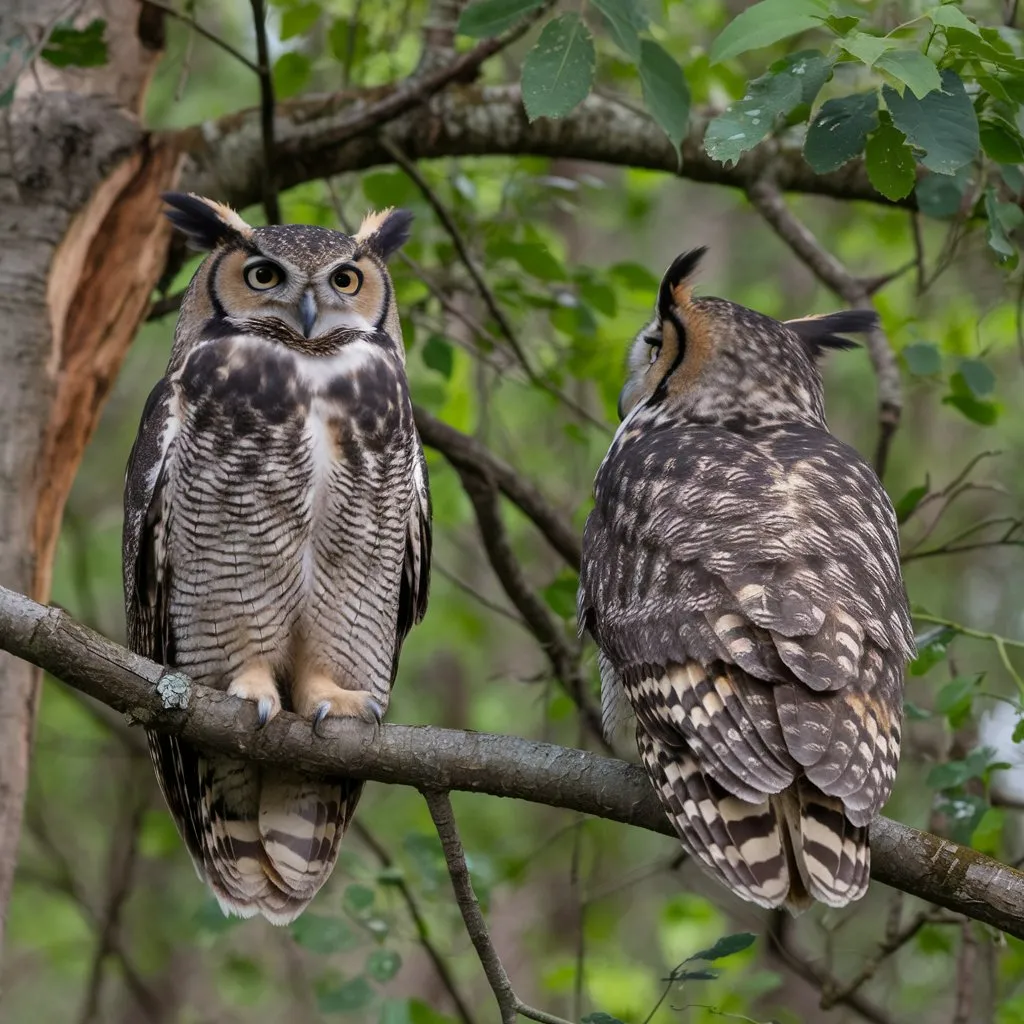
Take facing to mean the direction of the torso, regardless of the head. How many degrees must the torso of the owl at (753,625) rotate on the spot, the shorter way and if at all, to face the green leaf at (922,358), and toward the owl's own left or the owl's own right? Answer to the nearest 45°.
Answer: approximately 45° to the owl's own right

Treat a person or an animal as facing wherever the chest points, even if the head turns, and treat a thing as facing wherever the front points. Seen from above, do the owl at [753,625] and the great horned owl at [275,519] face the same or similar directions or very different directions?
very different directions

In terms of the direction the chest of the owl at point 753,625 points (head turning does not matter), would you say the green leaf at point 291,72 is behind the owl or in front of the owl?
in front

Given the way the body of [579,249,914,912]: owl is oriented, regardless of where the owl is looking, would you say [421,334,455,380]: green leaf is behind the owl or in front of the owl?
in front

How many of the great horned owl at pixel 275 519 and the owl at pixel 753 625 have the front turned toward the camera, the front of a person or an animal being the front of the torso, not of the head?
1

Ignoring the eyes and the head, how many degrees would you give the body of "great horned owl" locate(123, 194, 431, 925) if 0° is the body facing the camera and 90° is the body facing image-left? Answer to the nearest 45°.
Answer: approximately 0°

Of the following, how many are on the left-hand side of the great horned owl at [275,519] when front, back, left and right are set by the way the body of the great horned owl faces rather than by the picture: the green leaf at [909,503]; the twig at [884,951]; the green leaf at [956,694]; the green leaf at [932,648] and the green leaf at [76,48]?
4

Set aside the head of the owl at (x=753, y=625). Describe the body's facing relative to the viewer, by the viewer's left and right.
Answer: facing away from the viewer and to the left of the viewer
